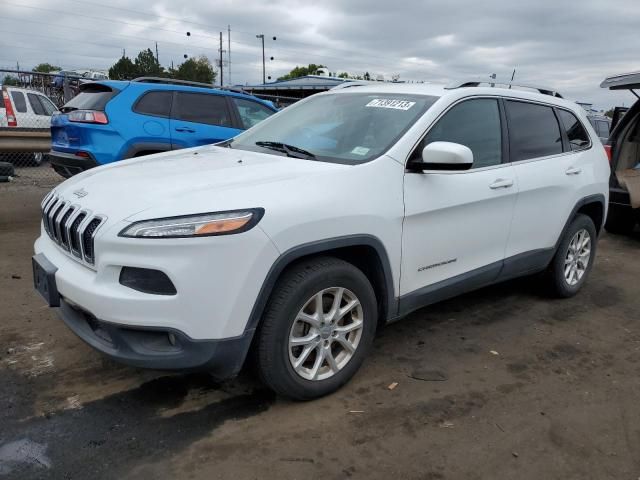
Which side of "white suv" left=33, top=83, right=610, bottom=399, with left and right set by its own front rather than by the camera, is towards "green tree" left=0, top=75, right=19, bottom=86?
right

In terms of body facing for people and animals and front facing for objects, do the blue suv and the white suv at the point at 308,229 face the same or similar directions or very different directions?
very different directions

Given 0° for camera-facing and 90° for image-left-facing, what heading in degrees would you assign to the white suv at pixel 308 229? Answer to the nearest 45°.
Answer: approximately 45°

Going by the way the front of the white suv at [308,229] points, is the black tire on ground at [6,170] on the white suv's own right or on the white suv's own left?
on the white suv's own right

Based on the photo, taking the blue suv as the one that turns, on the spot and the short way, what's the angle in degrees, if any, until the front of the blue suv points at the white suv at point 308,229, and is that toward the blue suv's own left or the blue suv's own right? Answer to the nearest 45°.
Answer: approximately 135° to the blue suv's own right

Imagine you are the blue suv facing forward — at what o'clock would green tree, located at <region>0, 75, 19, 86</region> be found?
The green tree is roughly at 10 o'clock from the blue suv.

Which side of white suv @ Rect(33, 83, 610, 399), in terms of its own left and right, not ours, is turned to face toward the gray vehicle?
back

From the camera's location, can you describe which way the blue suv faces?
facing away from the viewer and to the right of the viewer
